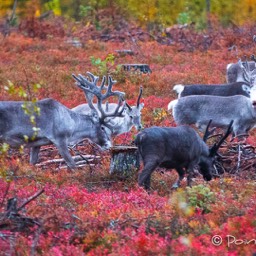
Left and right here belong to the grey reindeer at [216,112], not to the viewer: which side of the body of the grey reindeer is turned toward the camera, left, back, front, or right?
right

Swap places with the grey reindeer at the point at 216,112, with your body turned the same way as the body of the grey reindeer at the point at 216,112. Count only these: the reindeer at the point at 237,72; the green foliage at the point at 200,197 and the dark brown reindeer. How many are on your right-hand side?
2

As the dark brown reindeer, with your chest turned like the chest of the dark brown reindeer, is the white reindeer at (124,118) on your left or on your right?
on your left

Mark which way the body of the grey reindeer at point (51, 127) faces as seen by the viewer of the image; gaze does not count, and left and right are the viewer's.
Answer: facing to the right of the viewer

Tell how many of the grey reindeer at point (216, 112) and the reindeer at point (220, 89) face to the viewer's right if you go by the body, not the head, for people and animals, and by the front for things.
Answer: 2

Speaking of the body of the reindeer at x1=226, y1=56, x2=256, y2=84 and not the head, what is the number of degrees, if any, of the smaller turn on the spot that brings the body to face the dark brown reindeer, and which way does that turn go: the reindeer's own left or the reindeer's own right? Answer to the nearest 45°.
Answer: approximately 90° to the reindeer's own right

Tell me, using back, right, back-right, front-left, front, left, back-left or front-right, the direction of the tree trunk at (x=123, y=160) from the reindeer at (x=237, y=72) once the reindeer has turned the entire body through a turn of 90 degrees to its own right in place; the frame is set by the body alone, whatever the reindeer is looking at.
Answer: front

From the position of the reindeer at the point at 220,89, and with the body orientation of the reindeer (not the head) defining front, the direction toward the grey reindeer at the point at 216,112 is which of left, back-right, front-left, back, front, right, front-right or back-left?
right

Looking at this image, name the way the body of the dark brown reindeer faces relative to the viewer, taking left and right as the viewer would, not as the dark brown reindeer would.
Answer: facing to the right of the viewer

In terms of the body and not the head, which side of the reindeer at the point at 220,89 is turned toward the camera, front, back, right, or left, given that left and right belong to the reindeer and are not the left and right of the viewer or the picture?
right

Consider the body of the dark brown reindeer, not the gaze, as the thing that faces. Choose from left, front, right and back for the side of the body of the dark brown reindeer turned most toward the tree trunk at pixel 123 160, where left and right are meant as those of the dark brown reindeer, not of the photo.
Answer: back
